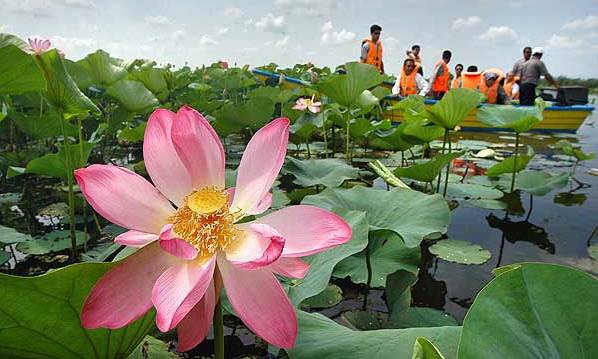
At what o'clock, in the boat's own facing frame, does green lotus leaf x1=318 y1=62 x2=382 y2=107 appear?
The green lotus leaf is roughly at 10 o'clock from the boat.

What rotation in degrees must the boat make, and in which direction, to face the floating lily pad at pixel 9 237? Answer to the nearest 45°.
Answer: approximately 45° to its left

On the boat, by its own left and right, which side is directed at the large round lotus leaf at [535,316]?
left

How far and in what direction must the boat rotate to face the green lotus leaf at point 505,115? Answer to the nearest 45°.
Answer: approximately 90° to its left

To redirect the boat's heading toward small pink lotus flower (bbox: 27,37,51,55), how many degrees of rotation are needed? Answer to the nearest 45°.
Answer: approximately 45° to its left

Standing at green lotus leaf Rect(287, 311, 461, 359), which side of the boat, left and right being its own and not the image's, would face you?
left

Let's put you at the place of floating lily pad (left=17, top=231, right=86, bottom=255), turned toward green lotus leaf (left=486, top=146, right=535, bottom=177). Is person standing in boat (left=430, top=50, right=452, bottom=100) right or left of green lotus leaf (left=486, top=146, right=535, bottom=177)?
left

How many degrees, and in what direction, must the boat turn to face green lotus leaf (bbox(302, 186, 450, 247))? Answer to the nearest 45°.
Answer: approximately 90° to its left

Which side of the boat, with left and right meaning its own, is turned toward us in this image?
left

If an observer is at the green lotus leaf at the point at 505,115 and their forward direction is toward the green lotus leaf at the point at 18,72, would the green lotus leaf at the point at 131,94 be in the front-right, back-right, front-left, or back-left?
front-right

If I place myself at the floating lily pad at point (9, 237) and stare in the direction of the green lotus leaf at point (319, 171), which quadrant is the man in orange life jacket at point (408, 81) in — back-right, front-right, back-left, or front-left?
front-left

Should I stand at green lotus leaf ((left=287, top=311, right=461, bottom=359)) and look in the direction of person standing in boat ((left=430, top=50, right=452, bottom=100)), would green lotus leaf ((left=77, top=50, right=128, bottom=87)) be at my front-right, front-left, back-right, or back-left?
front-left

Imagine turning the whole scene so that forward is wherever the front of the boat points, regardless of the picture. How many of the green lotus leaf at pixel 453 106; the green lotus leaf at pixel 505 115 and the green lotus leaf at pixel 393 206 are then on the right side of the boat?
0
